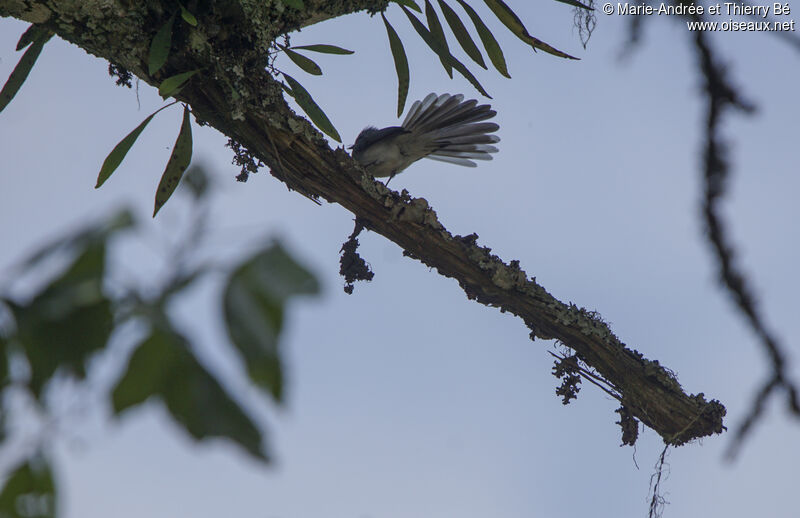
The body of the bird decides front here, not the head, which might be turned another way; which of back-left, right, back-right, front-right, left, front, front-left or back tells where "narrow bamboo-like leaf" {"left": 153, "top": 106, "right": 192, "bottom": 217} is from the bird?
front-left

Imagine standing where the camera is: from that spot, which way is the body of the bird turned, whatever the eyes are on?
to the viewer's left

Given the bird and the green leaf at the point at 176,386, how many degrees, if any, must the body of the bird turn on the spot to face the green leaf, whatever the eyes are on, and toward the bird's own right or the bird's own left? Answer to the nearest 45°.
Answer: approximately 90° to the bird's own left

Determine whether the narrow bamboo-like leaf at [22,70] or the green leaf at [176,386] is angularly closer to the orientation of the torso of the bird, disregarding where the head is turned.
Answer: the narrow bamboo-like leaf

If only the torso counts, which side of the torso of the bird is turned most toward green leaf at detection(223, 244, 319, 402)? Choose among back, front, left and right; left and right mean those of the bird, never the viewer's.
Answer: left
